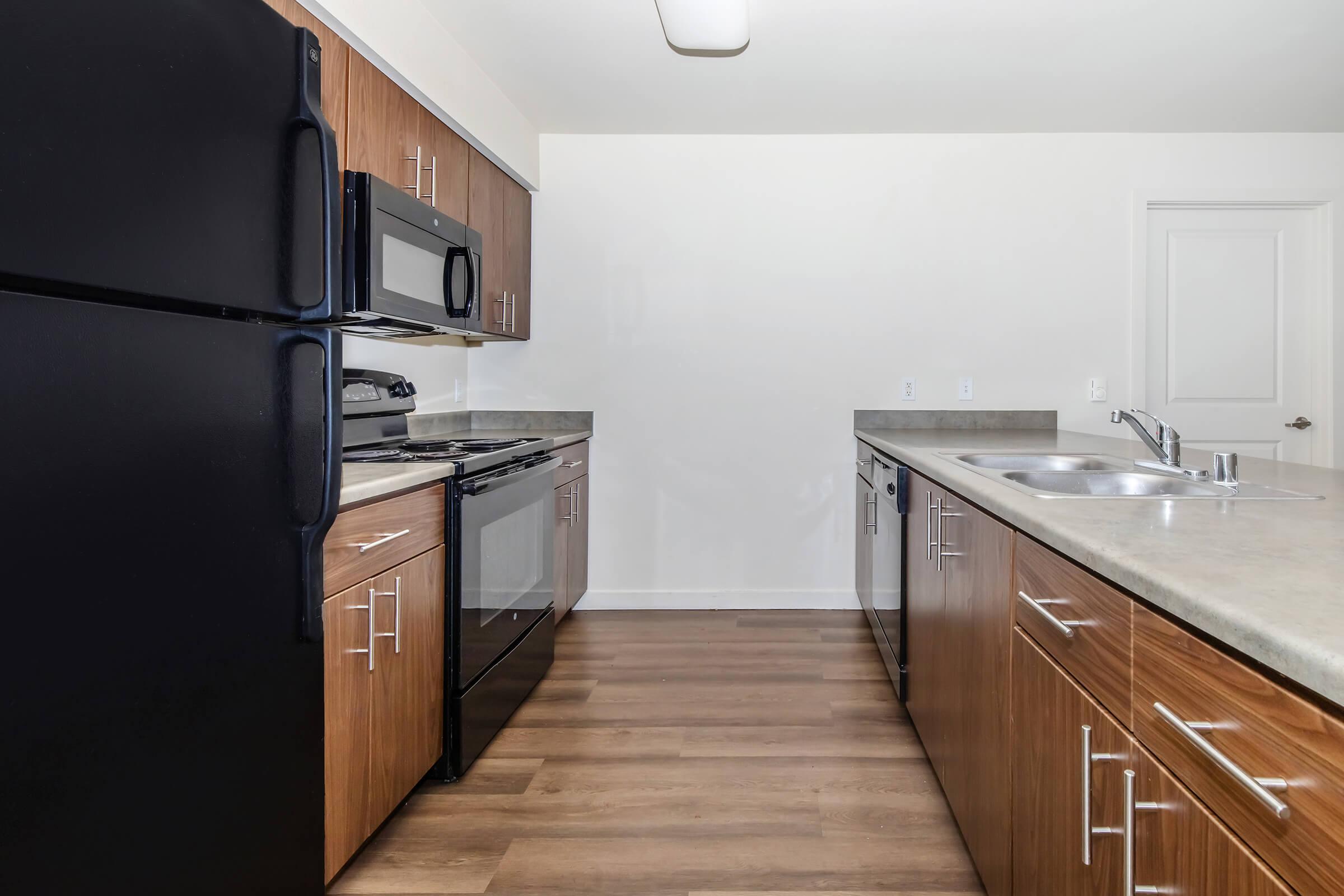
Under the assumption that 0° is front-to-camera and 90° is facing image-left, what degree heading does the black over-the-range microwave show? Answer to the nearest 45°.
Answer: approximately 315°

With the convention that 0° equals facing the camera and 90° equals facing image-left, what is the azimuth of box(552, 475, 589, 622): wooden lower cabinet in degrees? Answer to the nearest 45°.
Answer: approximately 270°

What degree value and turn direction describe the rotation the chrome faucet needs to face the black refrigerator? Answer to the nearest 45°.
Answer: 0° — it already faces it

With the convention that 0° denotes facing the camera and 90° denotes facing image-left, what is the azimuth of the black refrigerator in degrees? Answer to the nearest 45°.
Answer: approximately 315°

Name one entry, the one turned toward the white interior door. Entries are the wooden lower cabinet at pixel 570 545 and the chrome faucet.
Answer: the wooden lower cabinet

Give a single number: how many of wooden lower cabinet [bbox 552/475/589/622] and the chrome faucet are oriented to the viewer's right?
1

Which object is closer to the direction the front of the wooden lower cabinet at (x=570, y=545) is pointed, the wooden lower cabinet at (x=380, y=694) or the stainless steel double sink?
the stainless steel double sink
